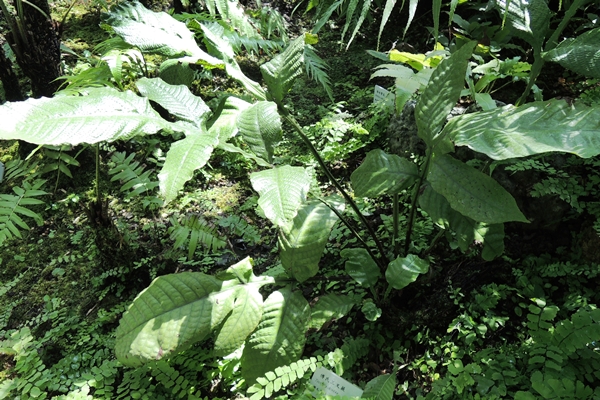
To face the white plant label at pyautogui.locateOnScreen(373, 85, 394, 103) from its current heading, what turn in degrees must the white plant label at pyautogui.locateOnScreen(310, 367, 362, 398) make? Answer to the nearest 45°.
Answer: approximately 180°

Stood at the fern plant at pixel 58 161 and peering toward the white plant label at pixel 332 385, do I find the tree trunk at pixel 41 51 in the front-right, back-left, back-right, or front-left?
back-left

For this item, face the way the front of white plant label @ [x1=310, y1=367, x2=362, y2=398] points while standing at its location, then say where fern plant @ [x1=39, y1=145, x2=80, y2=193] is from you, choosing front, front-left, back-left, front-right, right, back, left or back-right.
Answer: back-right

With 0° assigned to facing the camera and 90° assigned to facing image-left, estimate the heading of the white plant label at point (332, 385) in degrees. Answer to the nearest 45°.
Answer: approximately 0°

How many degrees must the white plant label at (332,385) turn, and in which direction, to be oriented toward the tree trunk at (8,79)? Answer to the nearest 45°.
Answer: approximately 135° to its right
